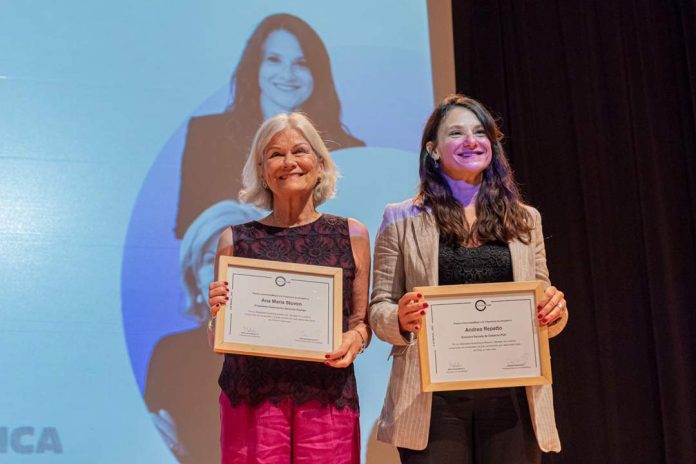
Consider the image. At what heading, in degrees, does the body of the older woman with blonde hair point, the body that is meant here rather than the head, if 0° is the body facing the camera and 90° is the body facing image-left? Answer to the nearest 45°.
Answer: approximately 0°

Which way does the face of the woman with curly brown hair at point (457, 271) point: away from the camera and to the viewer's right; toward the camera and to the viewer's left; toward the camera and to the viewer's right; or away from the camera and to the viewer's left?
toward the camera and to the viewer's right
